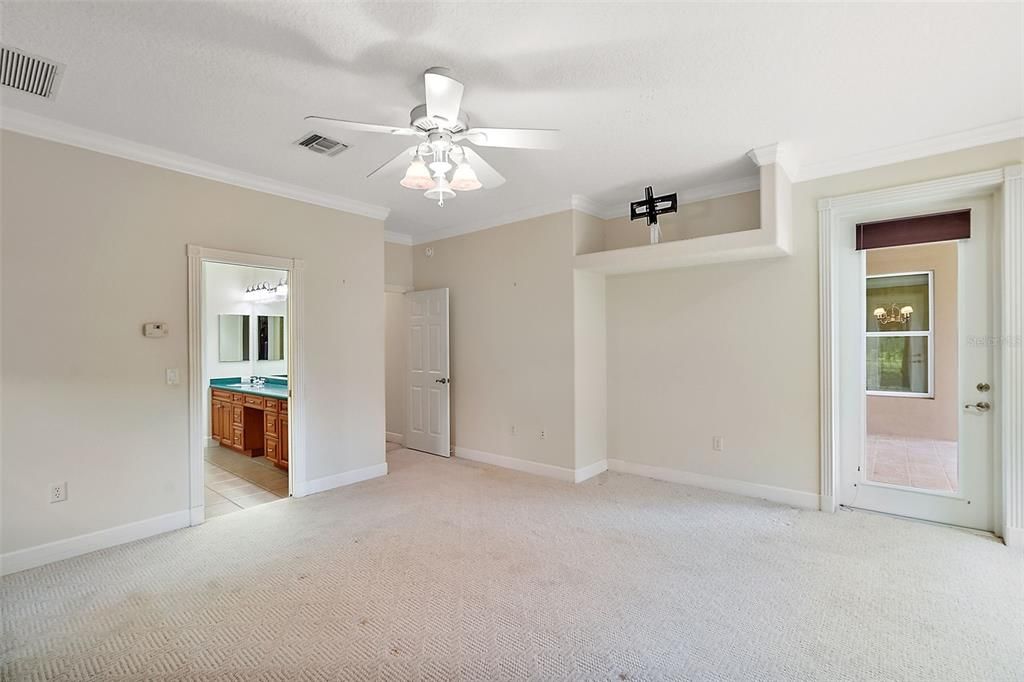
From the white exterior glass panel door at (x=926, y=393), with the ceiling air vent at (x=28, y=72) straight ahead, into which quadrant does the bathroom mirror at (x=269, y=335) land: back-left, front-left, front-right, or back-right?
front-right

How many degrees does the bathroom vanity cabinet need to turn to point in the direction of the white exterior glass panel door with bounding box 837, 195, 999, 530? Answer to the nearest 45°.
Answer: approximately 90° to its left

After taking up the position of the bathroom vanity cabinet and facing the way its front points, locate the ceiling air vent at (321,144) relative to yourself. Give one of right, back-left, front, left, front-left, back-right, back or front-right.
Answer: front-left

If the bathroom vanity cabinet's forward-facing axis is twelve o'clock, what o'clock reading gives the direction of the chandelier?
The chandelier is roughly at 9 o'clock from the bathroom vanity cabinet.

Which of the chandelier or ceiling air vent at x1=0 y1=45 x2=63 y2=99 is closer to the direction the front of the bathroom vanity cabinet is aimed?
the ceiling air vent

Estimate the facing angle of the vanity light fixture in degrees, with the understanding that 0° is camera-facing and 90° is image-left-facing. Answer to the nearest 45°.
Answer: approximately 45°

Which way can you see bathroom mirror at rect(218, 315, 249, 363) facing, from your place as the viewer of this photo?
facing the viewer and to the left of the viewer

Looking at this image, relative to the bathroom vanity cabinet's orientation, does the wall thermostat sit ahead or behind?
ahead

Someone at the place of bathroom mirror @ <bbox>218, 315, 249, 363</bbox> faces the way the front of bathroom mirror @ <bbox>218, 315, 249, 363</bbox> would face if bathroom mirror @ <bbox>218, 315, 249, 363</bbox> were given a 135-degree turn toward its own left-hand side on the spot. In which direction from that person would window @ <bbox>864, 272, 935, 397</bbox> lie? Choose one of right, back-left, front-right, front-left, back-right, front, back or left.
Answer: front-right

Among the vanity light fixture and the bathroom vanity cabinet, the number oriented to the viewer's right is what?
0

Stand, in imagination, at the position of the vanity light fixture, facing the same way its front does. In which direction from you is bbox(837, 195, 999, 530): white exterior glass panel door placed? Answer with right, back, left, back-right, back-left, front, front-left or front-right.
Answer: left
